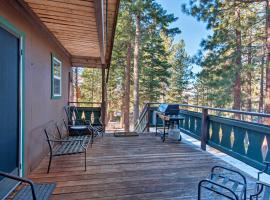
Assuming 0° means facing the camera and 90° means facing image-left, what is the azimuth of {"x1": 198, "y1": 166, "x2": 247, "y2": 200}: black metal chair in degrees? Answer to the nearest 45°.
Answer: approximately 45°

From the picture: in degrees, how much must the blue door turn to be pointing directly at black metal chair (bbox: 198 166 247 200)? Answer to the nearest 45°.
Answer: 0° — it already faces it

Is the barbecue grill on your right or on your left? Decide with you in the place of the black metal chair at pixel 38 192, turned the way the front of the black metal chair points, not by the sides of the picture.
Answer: on your left

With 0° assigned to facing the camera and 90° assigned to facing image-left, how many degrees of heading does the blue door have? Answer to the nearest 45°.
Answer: approximately 315°

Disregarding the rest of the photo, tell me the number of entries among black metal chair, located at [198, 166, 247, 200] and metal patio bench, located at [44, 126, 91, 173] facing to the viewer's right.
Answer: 1

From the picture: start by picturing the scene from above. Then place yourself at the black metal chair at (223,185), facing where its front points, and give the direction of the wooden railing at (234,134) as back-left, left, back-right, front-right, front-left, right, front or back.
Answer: back-right

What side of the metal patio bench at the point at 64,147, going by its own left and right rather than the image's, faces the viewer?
right

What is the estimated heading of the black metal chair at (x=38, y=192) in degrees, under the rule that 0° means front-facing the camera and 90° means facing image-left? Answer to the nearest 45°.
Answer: approximately 315°
